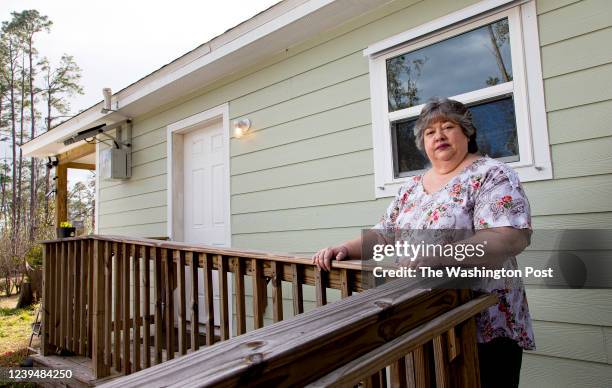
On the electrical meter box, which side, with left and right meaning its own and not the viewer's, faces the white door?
left

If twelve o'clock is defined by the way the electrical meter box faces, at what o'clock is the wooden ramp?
The wooden ramp is roughly at 11 o'clock from the electrical meter box.

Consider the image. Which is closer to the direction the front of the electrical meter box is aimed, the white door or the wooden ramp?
the wooden ramp

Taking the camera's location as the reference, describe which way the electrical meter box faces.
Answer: facing the viewer and to the left of the viewer

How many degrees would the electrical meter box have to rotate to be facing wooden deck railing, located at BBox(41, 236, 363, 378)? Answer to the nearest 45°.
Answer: approximately 45° to its left

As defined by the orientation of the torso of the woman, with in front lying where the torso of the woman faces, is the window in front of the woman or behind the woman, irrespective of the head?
behind

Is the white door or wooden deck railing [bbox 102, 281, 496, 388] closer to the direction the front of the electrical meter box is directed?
the wooden deck railing

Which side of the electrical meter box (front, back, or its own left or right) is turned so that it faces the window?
left

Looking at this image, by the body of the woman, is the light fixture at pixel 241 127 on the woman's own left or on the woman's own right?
on the woman's own right

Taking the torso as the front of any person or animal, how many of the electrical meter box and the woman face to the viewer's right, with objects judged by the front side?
0
